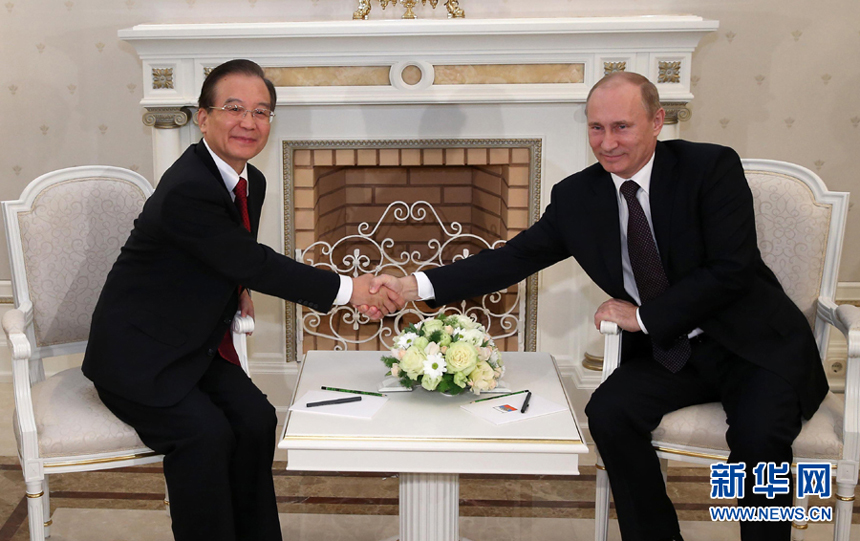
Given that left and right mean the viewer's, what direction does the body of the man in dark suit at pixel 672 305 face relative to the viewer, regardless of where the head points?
facing the viewer and to the left of the viewer

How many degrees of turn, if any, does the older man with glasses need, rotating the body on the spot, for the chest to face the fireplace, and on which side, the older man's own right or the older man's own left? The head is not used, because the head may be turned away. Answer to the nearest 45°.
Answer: approximately 90° to the older man's own left

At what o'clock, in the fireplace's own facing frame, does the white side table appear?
The white side table is roughly at 12 o'clock from the fireplace.

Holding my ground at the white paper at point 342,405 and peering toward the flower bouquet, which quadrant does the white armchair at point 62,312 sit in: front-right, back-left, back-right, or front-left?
back-left

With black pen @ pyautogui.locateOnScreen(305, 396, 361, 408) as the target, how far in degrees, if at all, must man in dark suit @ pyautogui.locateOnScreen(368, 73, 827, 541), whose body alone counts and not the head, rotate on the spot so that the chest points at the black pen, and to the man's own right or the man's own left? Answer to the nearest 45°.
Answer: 0° — they already face it

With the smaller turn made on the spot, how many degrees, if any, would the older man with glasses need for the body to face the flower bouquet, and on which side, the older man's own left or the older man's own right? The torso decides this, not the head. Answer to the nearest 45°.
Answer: approximately 45° to the older man's own left

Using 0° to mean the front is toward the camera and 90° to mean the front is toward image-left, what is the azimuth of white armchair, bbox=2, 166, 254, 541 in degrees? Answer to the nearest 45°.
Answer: approximately 315°

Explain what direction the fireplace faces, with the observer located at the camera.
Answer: facing the viewer

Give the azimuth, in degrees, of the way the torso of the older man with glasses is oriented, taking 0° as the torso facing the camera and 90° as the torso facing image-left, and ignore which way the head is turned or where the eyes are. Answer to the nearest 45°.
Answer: approximately 315°

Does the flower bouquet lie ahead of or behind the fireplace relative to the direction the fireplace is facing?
ahead

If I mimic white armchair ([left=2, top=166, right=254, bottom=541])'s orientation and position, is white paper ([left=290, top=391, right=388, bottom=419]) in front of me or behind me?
in front

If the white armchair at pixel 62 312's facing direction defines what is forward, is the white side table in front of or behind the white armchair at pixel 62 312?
in front

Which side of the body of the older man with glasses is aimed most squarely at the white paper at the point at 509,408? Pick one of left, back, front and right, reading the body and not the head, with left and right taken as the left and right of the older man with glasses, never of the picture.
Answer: front

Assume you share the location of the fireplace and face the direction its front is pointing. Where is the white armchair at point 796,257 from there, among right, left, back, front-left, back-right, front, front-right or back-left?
front-left
